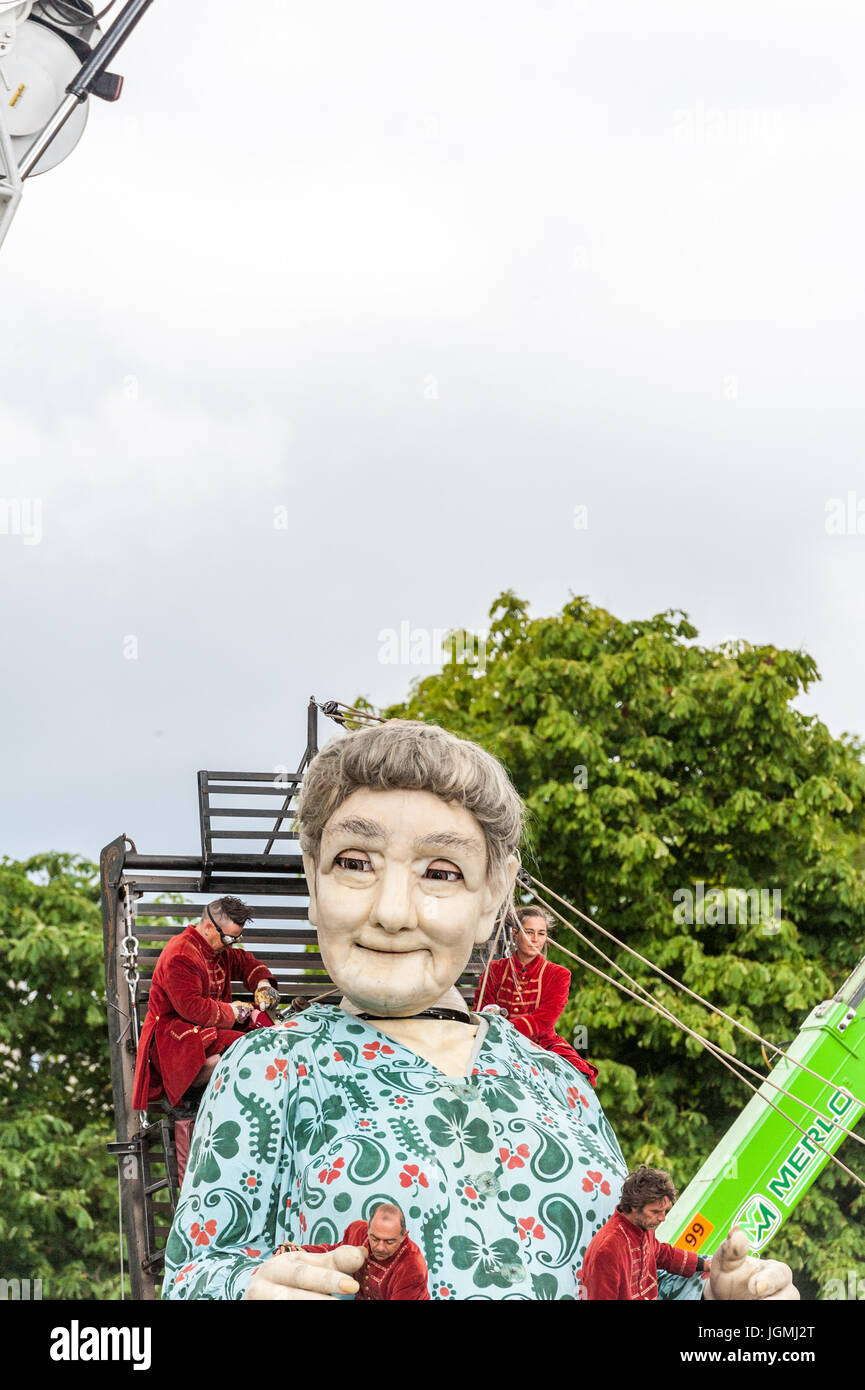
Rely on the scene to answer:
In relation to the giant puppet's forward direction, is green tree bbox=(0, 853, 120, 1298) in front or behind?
behind

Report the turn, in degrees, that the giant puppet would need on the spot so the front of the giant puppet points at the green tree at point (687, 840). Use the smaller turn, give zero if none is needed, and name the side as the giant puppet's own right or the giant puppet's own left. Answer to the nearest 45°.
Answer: approximately 135° to the giant puppet's own left

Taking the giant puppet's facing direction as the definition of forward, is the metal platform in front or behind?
behind
